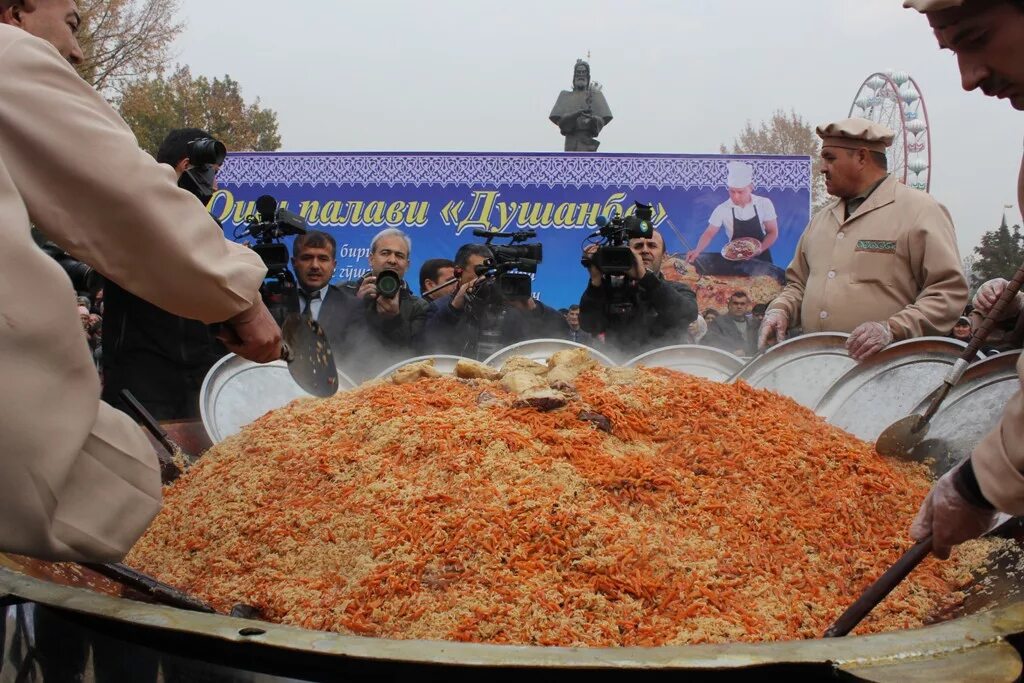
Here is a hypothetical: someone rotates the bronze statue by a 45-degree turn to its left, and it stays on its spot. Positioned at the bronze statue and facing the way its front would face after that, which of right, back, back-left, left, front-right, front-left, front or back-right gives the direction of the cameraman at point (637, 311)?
front-right

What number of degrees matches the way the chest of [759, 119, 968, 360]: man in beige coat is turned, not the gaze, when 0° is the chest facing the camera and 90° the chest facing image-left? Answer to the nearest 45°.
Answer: approximately 45°

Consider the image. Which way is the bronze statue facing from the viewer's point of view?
toward the camera

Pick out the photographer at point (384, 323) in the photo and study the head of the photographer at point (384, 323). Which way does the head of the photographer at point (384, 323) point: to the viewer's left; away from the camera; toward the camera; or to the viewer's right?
toward the camera

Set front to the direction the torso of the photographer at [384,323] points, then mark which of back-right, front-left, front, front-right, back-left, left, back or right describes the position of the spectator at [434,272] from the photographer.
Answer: back

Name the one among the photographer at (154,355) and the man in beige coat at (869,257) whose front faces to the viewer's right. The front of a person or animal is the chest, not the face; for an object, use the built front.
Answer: the photographer

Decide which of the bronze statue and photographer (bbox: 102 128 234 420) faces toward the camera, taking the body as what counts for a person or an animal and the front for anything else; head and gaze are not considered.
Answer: the bronze statue

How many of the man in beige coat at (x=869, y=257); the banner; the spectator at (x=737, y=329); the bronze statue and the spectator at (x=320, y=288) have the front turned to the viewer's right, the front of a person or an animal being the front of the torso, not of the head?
0

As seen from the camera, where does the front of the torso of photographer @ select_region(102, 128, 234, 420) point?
to the viewer's right

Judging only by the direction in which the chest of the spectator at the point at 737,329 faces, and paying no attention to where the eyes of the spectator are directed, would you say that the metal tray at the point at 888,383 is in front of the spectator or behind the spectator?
in front

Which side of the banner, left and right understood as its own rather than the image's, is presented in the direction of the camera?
front

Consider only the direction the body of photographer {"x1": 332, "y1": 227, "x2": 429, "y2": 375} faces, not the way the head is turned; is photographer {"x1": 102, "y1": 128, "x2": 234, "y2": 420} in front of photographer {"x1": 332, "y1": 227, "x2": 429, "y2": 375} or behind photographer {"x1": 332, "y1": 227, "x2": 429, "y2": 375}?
in front

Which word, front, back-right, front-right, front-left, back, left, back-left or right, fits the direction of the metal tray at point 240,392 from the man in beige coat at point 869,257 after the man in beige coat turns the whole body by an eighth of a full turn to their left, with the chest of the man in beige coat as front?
front-right

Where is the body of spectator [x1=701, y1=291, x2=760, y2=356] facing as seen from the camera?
toward the camera

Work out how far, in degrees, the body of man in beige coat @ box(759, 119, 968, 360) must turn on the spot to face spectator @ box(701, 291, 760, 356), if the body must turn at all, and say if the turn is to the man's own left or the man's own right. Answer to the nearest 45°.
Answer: approximately 135° to the man's own right

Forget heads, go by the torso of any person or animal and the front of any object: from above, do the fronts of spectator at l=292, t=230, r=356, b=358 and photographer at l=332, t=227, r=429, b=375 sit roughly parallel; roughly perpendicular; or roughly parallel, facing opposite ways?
roughly parallel
